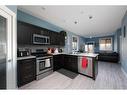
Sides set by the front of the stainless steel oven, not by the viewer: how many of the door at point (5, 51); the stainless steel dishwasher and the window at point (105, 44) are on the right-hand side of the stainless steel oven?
1

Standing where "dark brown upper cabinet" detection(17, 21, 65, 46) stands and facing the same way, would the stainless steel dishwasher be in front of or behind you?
in front

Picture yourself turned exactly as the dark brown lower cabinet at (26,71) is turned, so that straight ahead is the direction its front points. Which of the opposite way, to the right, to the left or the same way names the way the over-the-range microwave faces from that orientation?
the same way

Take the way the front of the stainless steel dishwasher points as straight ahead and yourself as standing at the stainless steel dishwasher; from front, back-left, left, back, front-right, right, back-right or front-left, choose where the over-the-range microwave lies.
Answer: front-right

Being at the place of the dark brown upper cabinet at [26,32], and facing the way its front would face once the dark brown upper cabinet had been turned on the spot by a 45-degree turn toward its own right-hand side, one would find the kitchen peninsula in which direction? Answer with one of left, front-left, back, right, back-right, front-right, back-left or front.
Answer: left

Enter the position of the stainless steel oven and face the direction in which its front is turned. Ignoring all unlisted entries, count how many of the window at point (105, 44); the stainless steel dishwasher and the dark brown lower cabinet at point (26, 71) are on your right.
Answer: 1

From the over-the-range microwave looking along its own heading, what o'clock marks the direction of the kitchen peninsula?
The kitchen peninsula is roughly at 11 o'clock from the over-the-range microwave.

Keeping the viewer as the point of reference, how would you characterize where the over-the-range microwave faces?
facing the viewer and to the right of the viewer

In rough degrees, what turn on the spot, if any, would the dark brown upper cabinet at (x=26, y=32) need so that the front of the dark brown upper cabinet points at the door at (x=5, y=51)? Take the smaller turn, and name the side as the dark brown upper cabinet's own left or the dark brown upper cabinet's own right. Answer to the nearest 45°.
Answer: approximately 45° to the dark brown upper cabinet's own right

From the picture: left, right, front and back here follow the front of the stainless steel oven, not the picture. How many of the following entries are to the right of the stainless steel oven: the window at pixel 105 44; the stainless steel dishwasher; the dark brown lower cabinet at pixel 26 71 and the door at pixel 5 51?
2

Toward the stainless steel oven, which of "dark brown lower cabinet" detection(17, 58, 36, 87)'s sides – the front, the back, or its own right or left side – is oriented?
left

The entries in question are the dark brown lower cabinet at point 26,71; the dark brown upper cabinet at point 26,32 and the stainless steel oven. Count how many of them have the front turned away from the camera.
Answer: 0

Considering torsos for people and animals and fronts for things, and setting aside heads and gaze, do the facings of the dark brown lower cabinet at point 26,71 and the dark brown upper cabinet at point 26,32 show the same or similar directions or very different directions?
same or similar directions

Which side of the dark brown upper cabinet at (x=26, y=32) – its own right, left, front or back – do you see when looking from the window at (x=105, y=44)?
left

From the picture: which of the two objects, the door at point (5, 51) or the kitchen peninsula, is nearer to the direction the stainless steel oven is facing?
the kitchen peninsula

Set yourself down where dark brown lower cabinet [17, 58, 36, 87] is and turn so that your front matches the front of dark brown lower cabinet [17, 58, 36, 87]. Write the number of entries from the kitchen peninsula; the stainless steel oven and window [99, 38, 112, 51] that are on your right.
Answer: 0

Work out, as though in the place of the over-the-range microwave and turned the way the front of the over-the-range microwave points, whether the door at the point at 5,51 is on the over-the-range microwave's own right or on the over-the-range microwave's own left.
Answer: on the over-the-range microwave's own right
